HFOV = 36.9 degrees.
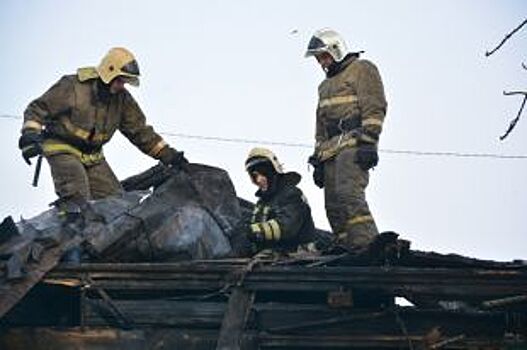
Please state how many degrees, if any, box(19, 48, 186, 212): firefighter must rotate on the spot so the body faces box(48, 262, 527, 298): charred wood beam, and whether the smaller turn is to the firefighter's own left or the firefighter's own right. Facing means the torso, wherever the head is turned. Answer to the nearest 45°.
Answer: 0° — they already face it

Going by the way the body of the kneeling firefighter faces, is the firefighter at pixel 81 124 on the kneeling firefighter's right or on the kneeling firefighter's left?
on the kneeling firefighter's right

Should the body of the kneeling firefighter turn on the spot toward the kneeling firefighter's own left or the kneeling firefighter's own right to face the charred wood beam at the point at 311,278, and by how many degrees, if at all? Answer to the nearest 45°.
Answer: approximately 45° to the kneeling firefighter's own left

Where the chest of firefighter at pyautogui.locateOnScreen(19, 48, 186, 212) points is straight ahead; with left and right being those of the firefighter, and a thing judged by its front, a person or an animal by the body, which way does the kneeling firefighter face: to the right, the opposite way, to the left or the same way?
to the right

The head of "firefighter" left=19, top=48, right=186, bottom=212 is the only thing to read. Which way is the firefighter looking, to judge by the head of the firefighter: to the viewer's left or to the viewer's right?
to the viewer's right

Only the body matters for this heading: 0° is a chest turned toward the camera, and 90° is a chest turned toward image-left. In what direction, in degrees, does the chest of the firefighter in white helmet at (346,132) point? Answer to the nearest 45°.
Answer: approximately 45°

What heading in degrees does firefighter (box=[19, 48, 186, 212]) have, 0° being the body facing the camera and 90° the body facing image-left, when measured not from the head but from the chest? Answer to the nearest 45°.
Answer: approximately 315°
